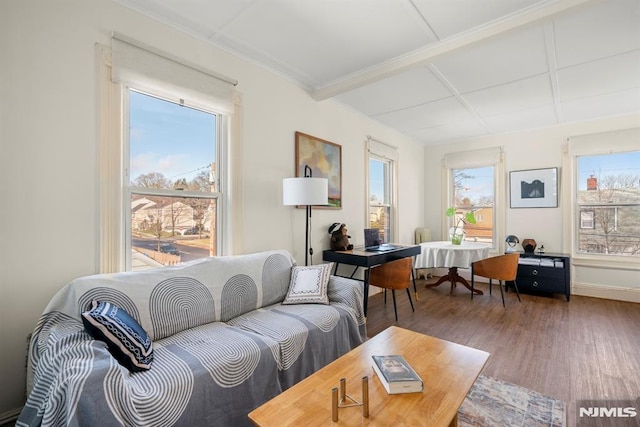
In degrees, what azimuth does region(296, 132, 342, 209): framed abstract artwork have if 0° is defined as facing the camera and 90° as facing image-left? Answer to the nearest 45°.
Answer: approximately 315°

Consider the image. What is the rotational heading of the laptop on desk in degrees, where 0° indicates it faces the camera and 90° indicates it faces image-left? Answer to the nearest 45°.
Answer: approximately 315°

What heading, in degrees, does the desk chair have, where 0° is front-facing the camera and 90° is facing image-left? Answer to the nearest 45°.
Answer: approximately 135°

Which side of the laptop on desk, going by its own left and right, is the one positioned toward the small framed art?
left

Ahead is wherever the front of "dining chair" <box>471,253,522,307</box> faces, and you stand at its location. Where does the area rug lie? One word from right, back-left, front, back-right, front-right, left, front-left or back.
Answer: back-left

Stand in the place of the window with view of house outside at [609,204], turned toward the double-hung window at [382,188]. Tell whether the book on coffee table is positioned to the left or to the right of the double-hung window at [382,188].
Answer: left

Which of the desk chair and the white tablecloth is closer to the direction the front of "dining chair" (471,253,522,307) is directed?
the white tablecloth

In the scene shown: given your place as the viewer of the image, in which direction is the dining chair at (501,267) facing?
facing away from the viewer and to the left of the viewer

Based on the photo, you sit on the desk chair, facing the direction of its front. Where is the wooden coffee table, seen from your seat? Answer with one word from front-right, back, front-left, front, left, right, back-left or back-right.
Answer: back-left

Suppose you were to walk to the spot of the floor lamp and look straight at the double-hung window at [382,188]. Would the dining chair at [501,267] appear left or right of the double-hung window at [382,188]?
right
